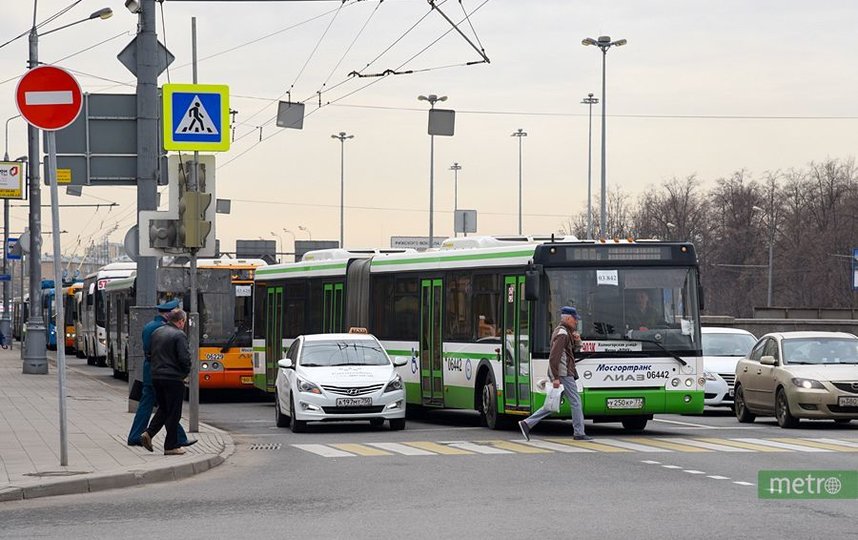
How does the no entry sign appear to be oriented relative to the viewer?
toward the camera

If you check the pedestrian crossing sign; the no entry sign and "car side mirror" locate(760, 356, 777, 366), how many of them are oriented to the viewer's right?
0

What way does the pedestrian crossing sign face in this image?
toward the camera

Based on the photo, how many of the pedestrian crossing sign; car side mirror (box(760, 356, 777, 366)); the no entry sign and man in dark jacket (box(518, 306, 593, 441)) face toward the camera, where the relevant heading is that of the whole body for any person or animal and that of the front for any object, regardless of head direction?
2

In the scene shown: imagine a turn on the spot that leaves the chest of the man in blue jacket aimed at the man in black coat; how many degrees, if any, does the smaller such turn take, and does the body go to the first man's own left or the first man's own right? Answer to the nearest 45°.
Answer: approximately 90° to the first man's own right

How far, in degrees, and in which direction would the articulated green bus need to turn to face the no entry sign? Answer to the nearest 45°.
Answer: approximately 90° to its right
